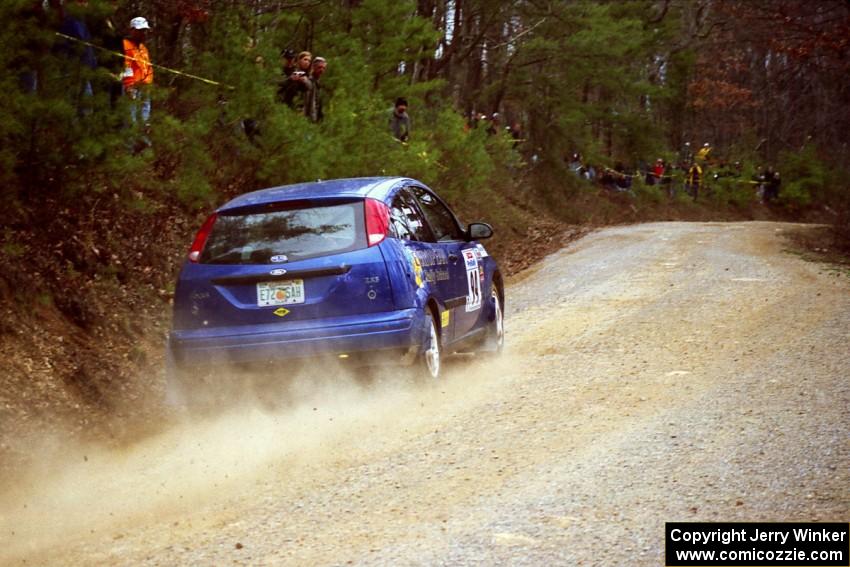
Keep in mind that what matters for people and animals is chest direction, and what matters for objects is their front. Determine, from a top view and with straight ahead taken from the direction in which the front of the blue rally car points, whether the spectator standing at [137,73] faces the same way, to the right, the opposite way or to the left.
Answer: the opposite way

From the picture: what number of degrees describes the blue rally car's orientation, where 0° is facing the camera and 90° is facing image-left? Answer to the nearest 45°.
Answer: approximately 225°

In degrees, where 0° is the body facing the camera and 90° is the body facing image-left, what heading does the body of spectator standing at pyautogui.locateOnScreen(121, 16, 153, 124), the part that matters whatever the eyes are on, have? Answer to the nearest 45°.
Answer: approximately 315°

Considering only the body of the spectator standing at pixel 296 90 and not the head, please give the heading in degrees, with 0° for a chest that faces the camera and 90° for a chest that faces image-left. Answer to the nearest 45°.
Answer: approximately 315°

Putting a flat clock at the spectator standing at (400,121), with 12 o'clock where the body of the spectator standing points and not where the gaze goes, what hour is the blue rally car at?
The blue rally car is roughly at 12 o'clock from the spectator standing.

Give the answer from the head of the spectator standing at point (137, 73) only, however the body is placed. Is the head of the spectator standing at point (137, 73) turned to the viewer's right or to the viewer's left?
to the viewer's right
